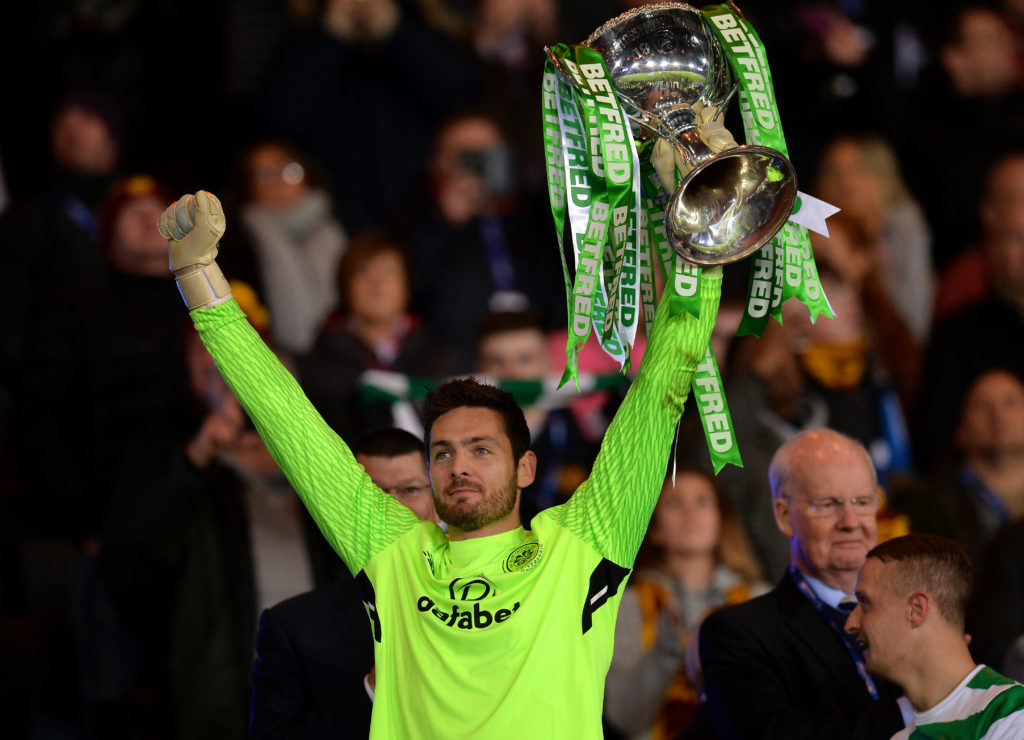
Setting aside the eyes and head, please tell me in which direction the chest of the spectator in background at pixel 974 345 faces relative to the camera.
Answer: toward the camera

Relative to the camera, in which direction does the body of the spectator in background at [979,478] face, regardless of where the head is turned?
toward the camera

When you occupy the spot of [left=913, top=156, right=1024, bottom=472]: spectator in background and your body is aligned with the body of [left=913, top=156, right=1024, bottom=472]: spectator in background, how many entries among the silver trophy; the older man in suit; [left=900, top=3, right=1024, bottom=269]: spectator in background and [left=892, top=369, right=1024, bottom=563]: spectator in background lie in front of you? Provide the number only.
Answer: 3

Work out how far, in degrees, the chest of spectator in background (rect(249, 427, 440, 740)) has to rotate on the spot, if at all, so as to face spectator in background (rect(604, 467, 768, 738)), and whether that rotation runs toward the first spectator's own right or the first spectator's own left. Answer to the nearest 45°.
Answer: approximately 90° to the first spectator's own left

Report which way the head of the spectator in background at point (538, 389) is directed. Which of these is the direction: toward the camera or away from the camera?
toward the camera

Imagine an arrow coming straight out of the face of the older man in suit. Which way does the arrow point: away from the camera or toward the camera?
toward the camera

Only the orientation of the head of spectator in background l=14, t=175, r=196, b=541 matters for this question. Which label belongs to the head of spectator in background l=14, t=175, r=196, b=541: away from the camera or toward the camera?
toward the camera

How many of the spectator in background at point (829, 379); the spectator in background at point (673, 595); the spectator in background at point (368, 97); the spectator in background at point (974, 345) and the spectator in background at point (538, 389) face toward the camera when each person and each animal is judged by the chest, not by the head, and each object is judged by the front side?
5

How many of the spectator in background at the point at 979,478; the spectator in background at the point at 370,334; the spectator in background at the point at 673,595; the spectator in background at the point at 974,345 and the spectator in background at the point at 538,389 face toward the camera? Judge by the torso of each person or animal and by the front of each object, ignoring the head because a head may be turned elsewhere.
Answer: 5

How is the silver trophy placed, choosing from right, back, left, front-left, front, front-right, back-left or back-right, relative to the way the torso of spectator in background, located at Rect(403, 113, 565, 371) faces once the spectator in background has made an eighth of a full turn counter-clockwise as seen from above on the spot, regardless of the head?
front-right

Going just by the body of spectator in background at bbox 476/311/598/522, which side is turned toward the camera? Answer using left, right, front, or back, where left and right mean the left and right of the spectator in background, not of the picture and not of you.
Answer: front

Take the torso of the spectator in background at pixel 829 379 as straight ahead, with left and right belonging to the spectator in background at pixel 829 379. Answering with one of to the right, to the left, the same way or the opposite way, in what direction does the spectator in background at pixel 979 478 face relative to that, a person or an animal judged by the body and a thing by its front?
the same way

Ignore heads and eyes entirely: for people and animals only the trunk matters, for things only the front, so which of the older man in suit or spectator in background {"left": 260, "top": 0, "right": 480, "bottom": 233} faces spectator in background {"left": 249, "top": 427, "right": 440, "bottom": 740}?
spectator in background {"left": 260, "top": 0, "right": 480, "bottom": 233}

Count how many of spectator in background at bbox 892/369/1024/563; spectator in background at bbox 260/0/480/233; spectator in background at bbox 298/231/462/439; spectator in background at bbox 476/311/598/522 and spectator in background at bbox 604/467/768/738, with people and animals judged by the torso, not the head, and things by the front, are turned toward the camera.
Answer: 5
